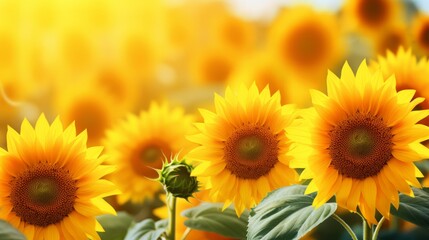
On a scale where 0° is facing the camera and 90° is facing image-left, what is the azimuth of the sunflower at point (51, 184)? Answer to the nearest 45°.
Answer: approximately 0°

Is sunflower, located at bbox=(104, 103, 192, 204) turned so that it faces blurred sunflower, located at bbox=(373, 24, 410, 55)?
no

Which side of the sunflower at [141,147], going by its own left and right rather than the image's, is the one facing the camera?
front

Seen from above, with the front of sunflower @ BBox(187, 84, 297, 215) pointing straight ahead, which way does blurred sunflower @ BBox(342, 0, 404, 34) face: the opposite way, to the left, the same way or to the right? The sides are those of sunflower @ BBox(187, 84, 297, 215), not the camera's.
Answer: the same way

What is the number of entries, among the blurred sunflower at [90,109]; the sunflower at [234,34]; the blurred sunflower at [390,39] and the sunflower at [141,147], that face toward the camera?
4

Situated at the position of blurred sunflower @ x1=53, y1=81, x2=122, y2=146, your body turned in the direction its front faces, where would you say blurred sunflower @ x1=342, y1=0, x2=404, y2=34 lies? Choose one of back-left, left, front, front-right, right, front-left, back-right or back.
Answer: left

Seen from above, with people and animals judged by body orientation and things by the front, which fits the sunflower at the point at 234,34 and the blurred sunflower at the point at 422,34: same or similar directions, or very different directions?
same or similar directions

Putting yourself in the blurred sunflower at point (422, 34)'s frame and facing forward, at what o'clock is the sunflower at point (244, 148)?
The sunflower is roughly at 1 o'clock from the blurred sunflower.

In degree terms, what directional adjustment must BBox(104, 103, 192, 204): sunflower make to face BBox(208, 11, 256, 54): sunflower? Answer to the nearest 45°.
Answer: approximately 135° to its left

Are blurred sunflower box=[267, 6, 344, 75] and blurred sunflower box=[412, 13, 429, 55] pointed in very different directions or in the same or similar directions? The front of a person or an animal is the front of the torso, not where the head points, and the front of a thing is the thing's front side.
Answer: same or similar directions

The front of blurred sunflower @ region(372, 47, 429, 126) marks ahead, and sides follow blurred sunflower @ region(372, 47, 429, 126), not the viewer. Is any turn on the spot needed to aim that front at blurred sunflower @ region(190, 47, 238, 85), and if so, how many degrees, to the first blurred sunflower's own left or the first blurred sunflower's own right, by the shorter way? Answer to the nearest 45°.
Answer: approximately 135° to the first blurred sunflower's own right

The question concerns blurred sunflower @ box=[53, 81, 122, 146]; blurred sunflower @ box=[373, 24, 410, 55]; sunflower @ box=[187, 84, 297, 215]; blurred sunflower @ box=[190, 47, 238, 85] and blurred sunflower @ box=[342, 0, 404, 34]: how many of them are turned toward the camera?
5

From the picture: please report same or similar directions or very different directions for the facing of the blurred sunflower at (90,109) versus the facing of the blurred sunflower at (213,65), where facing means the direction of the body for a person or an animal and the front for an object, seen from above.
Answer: same or similar directions

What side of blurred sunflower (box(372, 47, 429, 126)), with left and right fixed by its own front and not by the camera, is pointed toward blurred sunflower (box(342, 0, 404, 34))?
back

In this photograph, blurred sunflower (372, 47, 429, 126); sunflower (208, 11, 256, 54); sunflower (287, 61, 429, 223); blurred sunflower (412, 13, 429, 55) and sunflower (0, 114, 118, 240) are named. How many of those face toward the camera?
5

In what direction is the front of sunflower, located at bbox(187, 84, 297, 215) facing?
toward the camera

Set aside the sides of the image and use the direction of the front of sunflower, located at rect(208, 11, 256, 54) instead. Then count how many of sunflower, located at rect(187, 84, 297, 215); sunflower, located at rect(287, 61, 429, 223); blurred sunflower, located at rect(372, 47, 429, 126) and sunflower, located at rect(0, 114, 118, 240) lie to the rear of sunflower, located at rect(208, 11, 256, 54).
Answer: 0

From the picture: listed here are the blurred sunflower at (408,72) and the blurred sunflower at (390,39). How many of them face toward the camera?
2

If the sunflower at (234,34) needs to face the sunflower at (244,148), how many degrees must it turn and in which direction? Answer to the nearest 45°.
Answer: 0° — it already faces it
